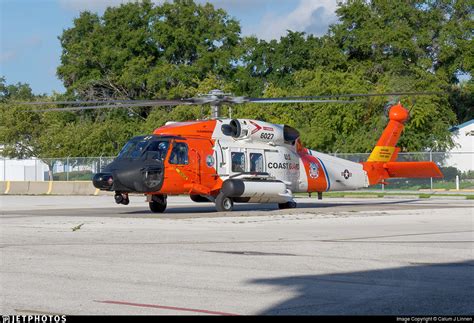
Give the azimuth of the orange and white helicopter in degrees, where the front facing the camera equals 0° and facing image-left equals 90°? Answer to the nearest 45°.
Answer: approximately 45°
